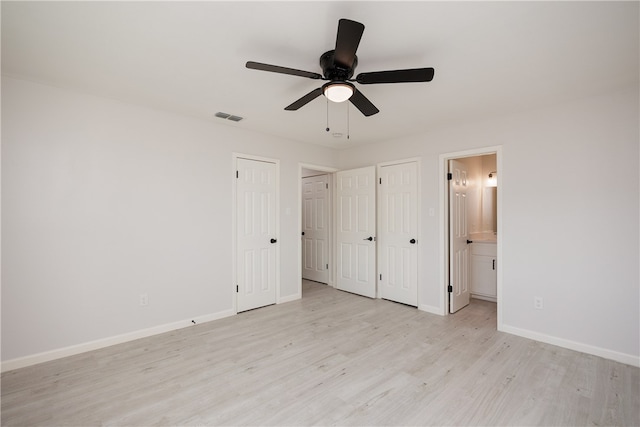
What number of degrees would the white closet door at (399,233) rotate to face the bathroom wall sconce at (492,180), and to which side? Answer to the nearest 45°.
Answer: approximately 180°

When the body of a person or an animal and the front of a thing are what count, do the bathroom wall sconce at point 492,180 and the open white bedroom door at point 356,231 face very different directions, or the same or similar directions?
same or similar directions

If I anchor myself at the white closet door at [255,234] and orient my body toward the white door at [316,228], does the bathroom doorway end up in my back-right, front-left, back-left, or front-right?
front-right

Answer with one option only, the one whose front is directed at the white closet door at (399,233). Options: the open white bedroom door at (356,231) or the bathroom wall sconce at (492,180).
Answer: the bathroom wall sconce

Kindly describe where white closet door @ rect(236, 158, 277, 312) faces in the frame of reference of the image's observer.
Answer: facing the viewer and to the right of the viewer

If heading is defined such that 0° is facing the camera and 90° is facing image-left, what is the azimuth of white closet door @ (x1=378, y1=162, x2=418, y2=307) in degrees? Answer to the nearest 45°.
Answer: approximately 45°

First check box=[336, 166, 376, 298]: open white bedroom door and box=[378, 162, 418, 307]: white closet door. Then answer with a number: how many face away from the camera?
0

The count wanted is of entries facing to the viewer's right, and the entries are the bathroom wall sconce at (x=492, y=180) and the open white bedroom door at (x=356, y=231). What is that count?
0

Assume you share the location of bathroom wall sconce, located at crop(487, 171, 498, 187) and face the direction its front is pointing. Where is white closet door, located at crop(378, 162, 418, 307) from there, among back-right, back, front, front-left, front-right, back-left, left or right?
front

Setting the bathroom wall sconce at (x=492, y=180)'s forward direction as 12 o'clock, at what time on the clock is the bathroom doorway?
The bathroom doorway is roughly at 11 o'clock from the bathroom wall sconce.

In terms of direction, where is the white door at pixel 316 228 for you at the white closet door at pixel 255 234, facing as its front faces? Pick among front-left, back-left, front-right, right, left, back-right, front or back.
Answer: left

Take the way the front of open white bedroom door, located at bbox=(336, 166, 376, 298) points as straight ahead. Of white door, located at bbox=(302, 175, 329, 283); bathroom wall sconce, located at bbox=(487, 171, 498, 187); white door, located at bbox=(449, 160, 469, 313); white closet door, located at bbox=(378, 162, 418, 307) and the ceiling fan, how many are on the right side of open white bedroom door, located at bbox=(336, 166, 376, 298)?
1

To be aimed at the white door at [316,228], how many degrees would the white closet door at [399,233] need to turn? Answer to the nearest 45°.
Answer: approximately 90° to its right

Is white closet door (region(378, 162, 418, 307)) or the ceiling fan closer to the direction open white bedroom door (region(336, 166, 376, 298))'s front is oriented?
the ceiling fan
